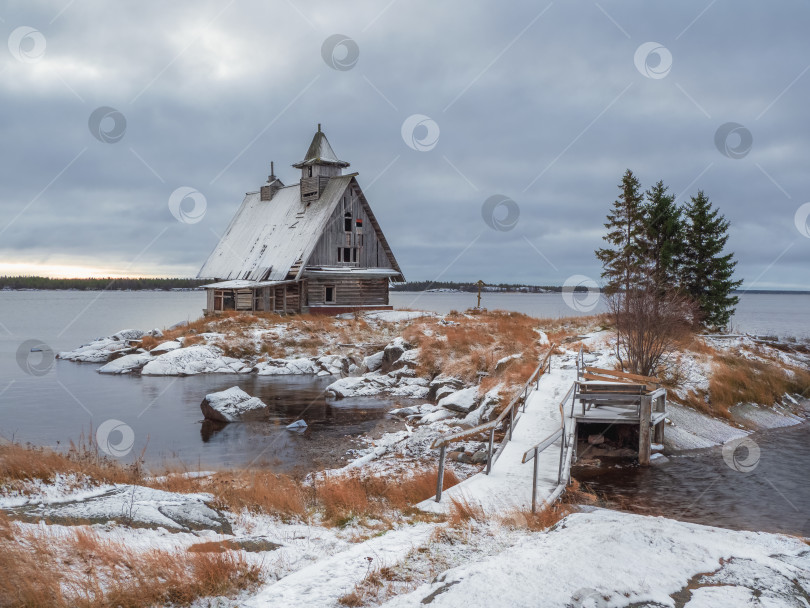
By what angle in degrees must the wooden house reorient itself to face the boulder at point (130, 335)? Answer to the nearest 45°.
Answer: approximately 135° to its right

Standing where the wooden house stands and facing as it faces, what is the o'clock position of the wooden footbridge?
The wooden footbridge is roughly at 1 o'clock from the wooden house.

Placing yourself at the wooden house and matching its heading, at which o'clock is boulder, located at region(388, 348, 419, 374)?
The boulder is roughly at 1 o'clock from the wooden house.

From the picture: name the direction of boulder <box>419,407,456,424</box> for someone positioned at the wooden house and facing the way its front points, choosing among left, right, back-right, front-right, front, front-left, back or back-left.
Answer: front-right

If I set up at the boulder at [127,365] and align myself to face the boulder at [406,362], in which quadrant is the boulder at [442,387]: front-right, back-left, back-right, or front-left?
front-right

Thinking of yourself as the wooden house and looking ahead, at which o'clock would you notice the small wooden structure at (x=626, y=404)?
The small wooden structure is roughly at 1 o'clock from the wooden house.

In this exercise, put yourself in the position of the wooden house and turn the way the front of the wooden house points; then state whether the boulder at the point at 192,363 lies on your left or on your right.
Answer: on your right

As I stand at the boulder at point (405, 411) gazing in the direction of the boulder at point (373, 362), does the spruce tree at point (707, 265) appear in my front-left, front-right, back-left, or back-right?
front-right

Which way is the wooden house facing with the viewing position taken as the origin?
facing the viewer and to the right of the viewer

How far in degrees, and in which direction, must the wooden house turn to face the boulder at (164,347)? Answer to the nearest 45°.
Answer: approximately 90° to its right

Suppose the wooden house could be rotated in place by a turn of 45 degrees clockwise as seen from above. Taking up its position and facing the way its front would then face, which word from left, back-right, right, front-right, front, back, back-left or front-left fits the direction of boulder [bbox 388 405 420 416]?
front

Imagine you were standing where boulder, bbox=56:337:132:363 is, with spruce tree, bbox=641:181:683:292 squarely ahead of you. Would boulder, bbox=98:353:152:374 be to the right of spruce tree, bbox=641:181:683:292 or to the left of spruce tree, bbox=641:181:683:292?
right

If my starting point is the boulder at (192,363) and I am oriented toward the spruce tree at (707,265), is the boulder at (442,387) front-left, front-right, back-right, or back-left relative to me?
front-right

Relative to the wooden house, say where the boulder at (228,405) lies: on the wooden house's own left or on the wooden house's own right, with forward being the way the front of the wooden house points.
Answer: on the wooden house's own right
